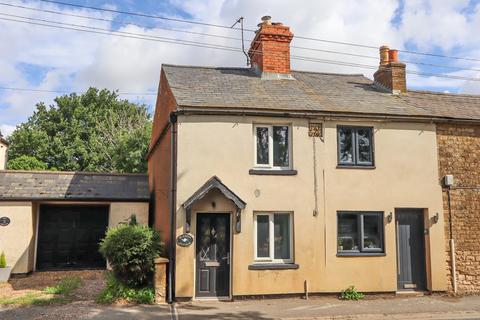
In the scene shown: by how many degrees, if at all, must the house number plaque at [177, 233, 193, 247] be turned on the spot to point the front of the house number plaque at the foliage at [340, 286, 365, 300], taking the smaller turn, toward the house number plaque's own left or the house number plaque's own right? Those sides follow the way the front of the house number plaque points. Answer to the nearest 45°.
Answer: approximately 90° to the house number plaque's own left

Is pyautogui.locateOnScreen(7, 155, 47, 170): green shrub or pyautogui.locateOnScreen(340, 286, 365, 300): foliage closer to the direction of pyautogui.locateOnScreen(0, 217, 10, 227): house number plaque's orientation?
the foliage

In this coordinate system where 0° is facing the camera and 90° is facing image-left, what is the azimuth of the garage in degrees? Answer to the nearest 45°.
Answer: approximately 0°

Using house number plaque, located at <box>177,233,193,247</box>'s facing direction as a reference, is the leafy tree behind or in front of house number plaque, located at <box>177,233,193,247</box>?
behind

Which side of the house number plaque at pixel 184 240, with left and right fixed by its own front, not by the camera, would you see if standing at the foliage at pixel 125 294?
right

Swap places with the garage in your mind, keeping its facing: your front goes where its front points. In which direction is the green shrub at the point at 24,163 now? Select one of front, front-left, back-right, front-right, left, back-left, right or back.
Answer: back

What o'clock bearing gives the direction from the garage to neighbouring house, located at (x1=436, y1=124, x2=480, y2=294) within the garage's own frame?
The neighbouring house is roughly at 10 o'clock from the garage.

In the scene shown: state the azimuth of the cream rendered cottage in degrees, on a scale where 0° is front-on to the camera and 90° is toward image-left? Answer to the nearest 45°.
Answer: approximately 0°

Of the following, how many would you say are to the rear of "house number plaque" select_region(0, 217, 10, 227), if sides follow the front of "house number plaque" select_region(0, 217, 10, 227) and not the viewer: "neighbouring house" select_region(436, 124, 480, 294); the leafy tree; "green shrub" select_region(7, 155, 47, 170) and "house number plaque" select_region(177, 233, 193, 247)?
2
